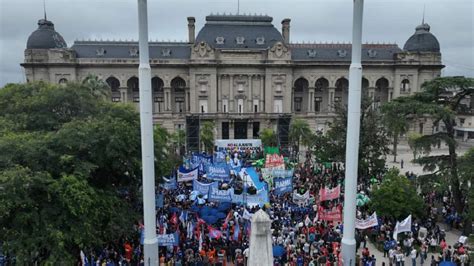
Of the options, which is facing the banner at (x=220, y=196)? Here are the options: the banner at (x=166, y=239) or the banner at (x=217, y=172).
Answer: the banner at (x=217, y=172)

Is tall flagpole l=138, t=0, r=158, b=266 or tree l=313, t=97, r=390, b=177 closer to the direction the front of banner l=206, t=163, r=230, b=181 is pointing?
the tall flagpole

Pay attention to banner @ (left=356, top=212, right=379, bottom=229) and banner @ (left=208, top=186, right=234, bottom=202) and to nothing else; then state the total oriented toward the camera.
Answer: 2

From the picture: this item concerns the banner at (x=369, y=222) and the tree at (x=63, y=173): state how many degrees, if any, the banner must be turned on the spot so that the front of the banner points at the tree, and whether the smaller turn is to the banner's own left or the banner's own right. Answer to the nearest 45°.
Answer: approximately 45° to the banner's own right

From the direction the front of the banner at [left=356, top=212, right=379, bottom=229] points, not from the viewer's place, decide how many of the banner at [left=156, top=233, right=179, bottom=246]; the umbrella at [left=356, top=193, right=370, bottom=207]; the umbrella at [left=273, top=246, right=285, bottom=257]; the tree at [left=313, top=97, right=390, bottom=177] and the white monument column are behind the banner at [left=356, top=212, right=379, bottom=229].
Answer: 2

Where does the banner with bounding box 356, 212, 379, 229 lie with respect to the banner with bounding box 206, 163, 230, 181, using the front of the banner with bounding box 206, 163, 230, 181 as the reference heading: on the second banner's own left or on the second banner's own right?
on the second banner's own left

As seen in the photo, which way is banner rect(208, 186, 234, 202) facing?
toward the camera

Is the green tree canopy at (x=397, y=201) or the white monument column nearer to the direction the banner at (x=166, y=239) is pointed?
the white monument column

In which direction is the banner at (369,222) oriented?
toward the camera

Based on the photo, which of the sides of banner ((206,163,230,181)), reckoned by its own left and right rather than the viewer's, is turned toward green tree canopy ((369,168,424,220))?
left

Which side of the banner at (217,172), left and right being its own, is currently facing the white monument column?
front

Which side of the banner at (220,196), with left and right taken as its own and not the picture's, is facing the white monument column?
front
